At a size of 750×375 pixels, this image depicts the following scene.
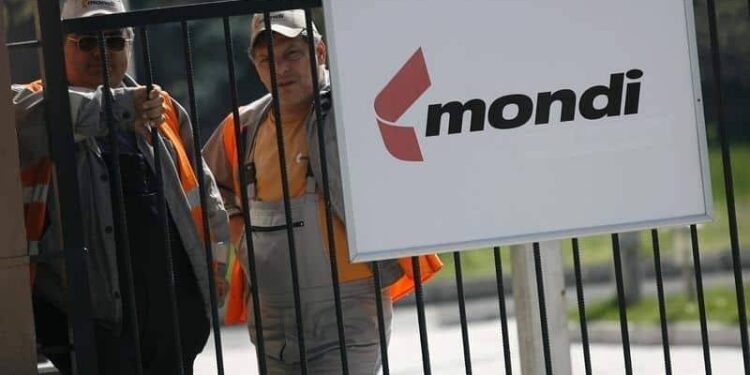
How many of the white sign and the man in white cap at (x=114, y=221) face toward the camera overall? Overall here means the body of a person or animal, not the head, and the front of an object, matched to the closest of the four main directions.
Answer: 2

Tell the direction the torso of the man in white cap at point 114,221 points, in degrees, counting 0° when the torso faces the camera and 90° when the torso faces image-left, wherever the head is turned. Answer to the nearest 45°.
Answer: approximately 0°

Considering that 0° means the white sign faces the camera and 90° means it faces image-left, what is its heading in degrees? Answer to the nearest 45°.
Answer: approximately 0°

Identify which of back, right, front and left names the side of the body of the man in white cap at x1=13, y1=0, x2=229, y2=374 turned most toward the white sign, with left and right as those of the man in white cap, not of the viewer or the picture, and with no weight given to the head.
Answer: left

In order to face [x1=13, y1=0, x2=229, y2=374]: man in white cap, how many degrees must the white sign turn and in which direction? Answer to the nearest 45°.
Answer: approximately 90° to its right

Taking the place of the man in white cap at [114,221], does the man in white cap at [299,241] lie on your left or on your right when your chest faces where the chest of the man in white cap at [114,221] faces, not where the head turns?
on your left
